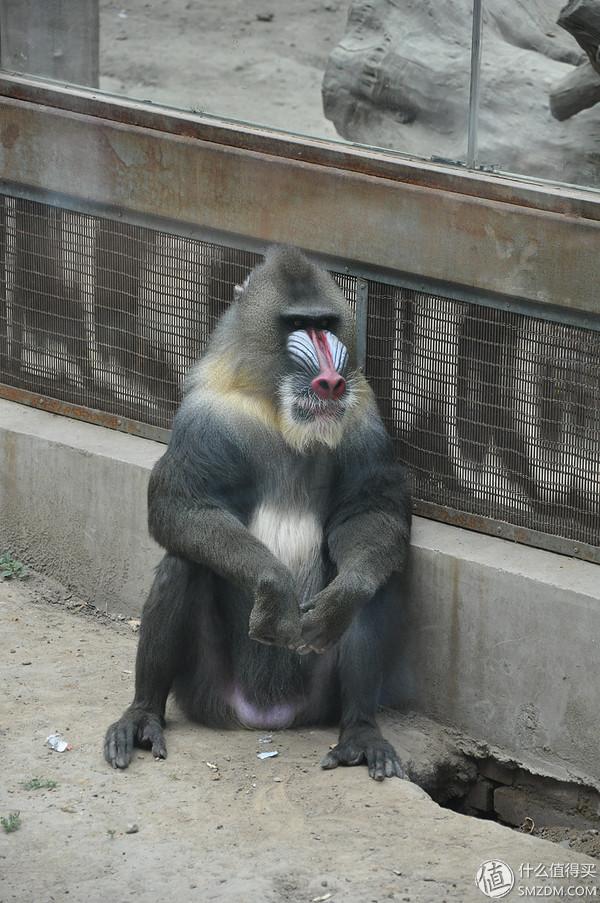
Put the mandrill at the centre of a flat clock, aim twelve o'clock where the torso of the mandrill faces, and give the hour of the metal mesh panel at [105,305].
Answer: The metal mesh panel is roughly at 5 o'clock from the mandrill.

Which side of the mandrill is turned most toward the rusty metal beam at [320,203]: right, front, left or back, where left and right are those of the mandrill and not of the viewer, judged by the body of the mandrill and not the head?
back

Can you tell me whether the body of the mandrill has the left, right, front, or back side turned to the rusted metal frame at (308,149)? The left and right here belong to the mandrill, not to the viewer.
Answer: back

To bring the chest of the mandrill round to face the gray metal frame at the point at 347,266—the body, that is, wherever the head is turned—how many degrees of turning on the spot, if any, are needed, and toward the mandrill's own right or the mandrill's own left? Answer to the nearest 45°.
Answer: approximately 180°

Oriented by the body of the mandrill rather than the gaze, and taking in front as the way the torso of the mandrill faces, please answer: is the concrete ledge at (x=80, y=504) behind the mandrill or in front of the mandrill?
behind

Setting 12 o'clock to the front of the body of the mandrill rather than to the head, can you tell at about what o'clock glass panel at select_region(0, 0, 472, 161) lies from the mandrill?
The glass panel is roughly at 6 o'clock from the mandrill.

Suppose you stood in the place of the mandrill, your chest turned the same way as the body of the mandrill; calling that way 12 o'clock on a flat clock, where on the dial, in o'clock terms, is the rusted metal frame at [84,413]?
The rusted metal frame is roughly at 5 o'clock from the mandrill.

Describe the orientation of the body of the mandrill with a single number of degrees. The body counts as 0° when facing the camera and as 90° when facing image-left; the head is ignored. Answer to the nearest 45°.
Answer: approximately 0°
